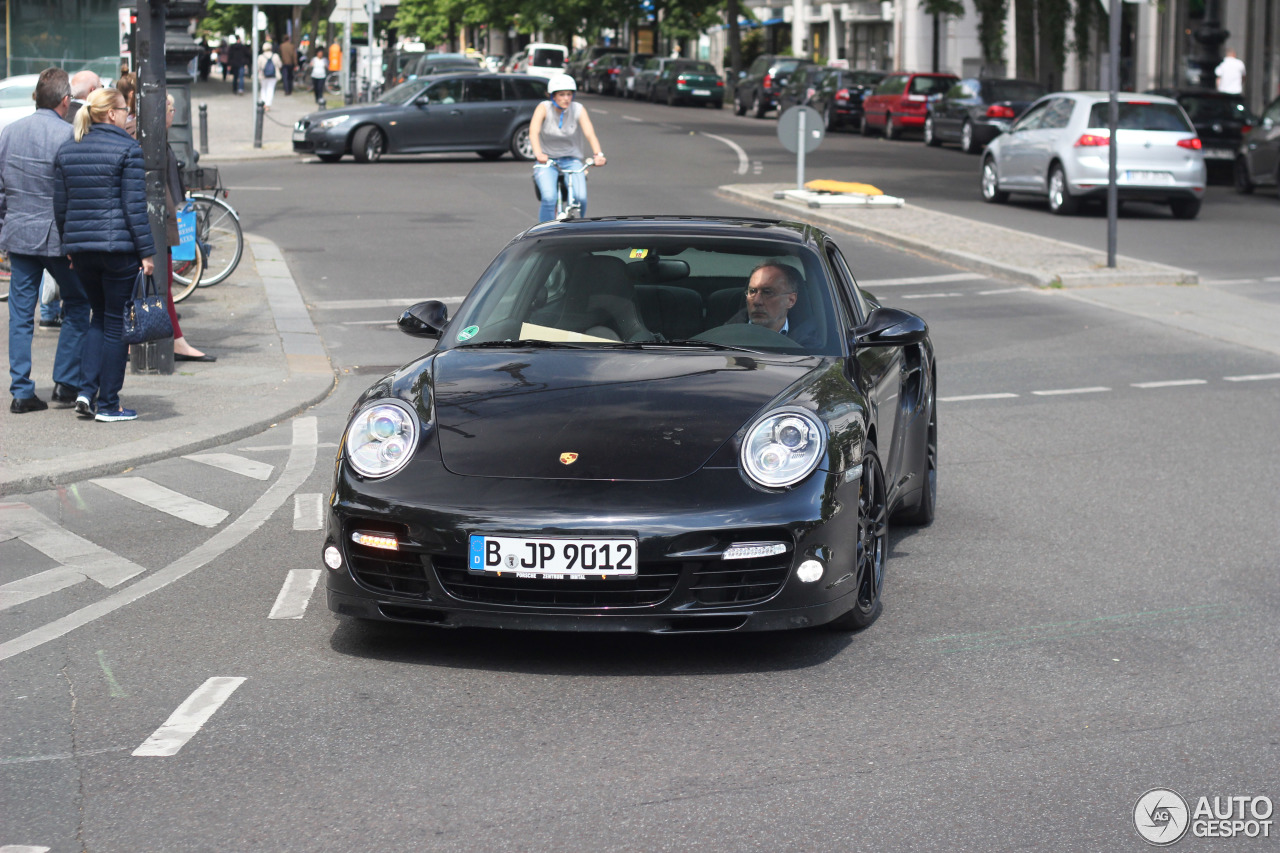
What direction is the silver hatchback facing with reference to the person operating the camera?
facing away from the viewer and to the left of the viewer

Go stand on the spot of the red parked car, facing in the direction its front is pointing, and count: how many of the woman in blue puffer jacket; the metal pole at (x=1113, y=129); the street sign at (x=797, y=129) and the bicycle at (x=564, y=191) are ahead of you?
0

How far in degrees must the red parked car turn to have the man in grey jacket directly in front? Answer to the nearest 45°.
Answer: approximately 135° to its left

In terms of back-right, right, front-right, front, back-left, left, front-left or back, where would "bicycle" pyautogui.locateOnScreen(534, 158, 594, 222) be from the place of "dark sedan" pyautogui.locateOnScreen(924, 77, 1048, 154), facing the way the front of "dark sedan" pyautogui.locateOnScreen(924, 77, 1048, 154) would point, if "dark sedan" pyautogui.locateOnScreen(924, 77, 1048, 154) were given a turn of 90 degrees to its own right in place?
back-right

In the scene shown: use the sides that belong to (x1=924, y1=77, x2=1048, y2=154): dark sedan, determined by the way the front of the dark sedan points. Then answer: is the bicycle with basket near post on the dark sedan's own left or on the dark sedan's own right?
on the dark sedan's own left

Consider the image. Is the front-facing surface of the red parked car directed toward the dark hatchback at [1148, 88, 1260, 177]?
no

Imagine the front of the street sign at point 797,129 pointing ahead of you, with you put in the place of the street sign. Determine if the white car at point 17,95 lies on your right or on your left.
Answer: on your left

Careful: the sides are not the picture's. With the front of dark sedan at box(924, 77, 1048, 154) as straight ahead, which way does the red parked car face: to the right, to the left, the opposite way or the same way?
the same way

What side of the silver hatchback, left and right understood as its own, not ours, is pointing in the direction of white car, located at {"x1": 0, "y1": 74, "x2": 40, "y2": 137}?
left

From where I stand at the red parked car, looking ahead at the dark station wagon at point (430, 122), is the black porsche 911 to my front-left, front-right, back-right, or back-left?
front-left

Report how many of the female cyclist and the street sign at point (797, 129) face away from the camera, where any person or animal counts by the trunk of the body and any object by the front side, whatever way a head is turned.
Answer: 1

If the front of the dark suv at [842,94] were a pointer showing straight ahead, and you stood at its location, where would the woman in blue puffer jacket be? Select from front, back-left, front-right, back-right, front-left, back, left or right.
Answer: back-left

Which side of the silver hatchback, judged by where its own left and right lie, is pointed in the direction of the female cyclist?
left

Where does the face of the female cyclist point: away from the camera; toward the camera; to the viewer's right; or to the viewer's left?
toward the camera

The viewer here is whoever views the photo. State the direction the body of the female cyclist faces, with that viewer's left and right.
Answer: facing the viewer

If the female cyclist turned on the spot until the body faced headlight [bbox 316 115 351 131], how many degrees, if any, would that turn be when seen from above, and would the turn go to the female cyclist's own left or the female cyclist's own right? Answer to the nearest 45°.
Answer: approximately 180°

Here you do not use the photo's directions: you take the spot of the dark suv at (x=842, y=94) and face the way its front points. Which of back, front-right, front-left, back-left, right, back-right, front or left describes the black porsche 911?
back-left

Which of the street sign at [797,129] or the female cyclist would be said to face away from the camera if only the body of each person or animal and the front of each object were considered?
the street sign

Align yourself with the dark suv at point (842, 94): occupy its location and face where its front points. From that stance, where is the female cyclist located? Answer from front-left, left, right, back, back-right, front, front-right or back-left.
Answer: back-left
